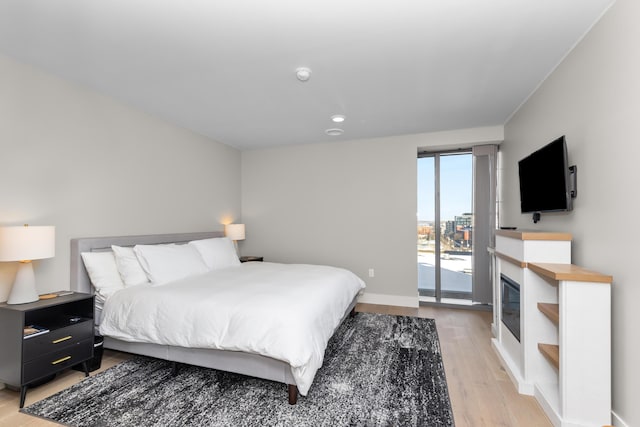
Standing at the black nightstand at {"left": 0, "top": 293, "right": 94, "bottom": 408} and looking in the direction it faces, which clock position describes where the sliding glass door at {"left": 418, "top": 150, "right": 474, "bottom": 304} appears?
The sliding glass door is roughly at 11 o'clock from the black nightstand.

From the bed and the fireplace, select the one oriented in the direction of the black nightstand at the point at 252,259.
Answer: the fireplace

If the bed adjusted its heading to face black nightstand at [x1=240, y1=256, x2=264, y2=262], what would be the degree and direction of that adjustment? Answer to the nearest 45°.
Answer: approximately 135° to its left

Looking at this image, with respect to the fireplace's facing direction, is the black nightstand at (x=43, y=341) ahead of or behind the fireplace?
ahead

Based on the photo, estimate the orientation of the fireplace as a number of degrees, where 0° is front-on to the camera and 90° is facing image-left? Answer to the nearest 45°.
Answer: approximately 90°

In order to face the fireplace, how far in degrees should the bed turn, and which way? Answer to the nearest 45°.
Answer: approximately 45° to its left

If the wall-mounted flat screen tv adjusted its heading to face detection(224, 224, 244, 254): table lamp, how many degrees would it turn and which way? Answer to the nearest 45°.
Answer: approximately 45° to its right

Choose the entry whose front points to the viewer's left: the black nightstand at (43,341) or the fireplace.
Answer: the fireplace

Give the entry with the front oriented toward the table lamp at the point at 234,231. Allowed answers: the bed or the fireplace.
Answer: the fireplace

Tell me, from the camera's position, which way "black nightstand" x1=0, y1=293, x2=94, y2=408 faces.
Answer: facing the viewer and to the right of the viewer
